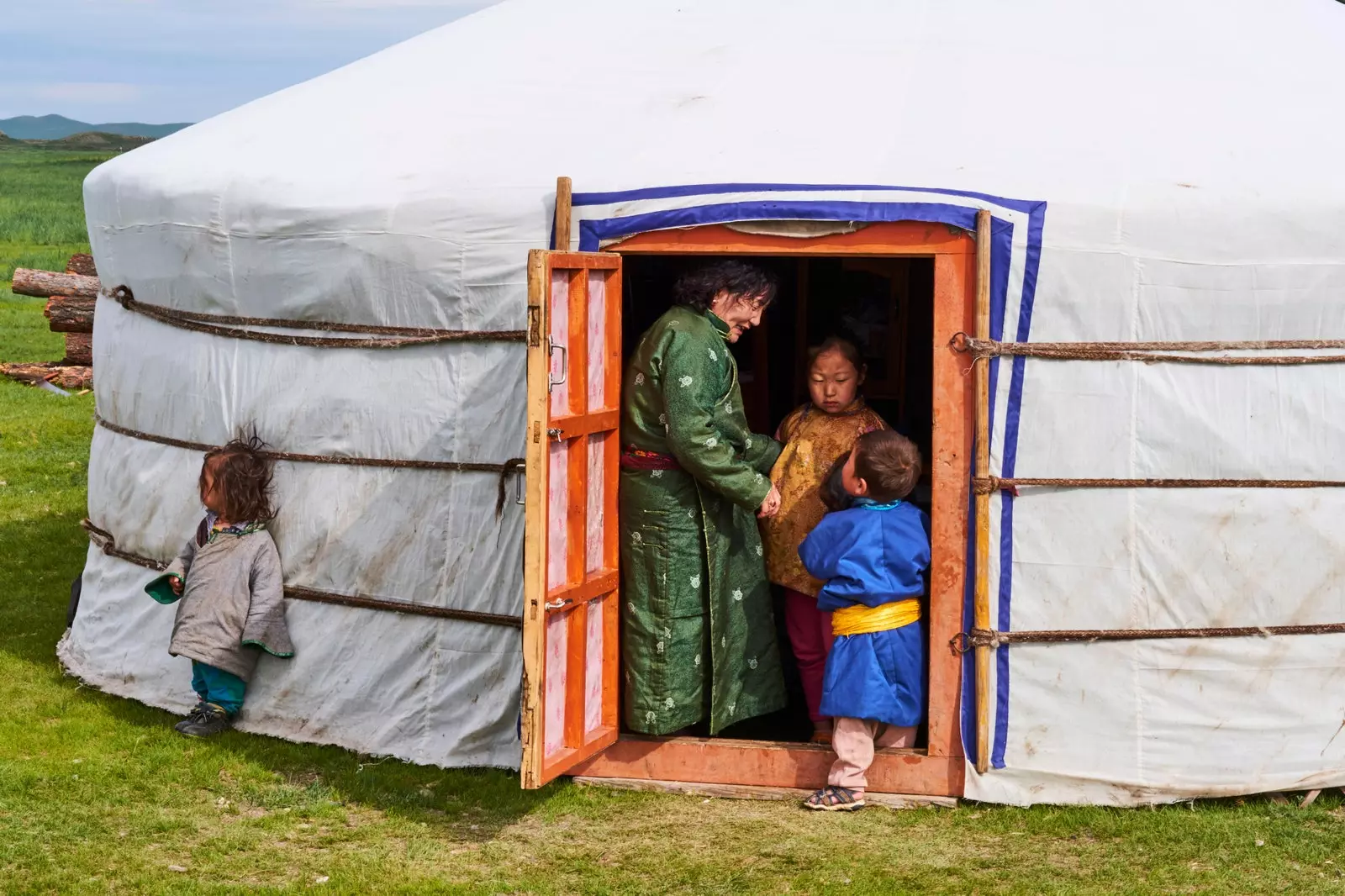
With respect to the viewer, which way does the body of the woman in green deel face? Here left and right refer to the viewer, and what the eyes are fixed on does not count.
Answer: facing to the right of the viewer

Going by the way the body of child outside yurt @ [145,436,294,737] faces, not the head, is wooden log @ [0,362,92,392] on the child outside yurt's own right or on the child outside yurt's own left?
on the child outside yurt's own right

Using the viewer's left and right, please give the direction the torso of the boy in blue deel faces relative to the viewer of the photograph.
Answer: facing away from the viewer and to the left of the viewer

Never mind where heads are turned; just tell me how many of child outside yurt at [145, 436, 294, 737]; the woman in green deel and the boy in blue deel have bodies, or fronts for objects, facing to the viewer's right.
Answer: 1

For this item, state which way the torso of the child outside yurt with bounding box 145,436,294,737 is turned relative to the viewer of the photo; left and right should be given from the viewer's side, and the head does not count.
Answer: facing the viewer and to the left of the viewer

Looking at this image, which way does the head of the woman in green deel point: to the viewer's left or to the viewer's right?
to the viewer's right

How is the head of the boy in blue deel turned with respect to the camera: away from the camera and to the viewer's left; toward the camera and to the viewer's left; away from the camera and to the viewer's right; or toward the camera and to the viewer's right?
away from the camera and to the viewer's left

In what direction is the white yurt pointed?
toward the camera

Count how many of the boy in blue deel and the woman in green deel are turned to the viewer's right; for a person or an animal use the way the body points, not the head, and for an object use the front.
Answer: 1
